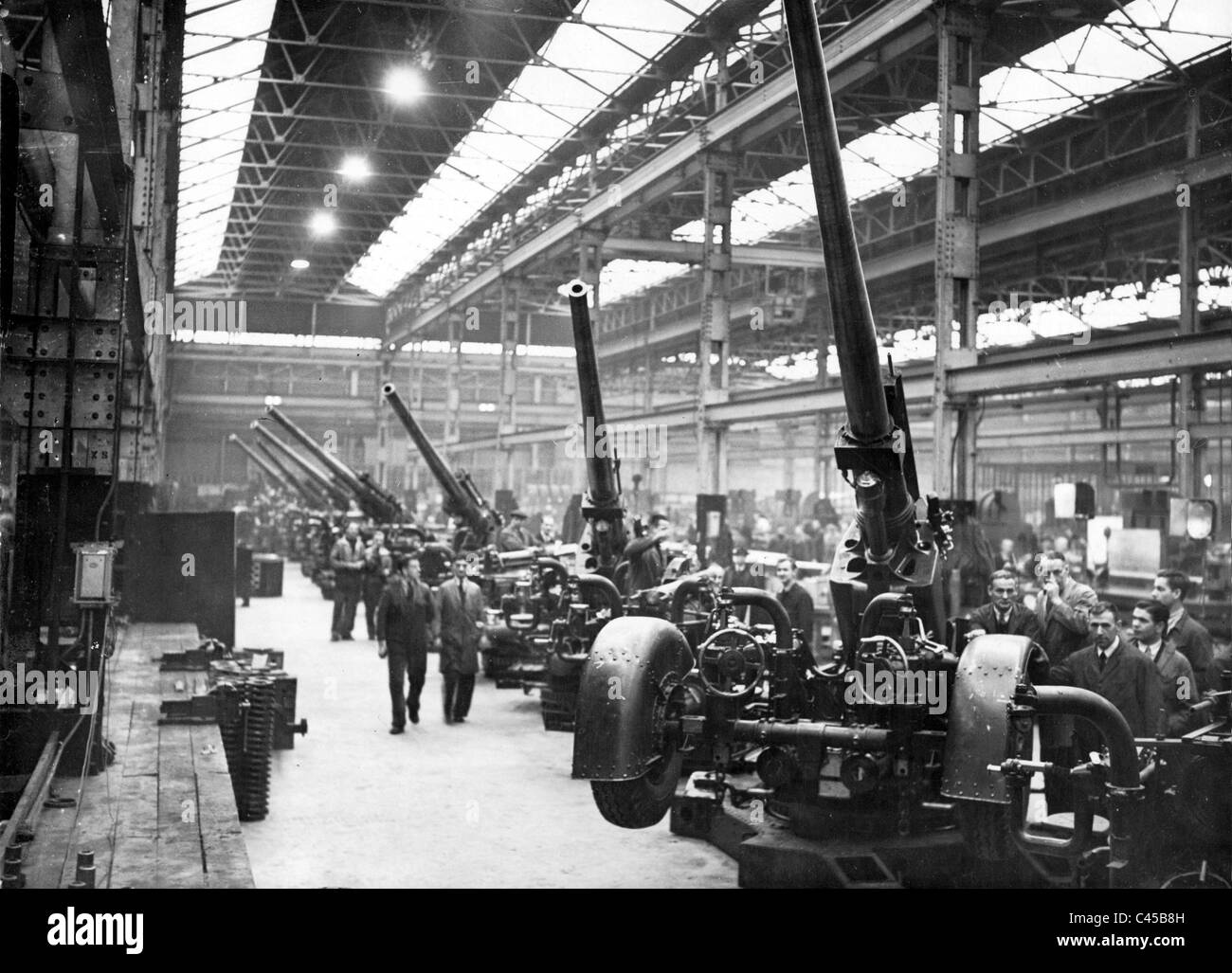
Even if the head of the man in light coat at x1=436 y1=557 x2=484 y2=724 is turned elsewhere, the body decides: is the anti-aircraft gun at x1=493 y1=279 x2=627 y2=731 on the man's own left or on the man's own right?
on the man's own left

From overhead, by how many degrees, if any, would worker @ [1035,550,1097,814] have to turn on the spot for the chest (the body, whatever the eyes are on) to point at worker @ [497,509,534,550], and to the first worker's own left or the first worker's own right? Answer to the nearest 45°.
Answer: approximately 90° to the first worker's own right

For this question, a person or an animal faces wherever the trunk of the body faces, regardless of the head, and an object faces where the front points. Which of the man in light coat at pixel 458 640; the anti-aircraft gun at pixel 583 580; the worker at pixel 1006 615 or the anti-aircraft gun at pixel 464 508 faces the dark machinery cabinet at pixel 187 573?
the anti-aircraft gun at pixel 464 508

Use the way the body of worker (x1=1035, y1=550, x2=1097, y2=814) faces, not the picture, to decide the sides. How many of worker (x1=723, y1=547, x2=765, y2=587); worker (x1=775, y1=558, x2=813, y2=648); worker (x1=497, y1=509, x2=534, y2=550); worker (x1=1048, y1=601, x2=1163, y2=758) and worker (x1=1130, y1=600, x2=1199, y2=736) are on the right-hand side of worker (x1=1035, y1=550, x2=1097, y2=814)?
3

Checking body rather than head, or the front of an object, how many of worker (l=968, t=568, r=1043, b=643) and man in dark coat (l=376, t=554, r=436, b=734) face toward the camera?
2

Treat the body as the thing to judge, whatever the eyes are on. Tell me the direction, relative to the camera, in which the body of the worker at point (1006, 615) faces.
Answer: toward the camera

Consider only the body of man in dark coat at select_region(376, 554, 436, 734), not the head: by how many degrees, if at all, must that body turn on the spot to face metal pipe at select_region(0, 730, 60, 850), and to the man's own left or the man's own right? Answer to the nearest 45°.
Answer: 0° — they already face it

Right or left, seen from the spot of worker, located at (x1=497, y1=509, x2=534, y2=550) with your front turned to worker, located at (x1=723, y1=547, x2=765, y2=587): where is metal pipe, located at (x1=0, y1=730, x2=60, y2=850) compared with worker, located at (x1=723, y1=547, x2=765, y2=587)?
right

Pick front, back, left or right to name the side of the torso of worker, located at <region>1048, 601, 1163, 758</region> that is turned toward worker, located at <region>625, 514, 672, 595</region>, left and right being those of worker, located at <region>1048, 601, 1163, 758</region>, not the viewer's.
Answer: right

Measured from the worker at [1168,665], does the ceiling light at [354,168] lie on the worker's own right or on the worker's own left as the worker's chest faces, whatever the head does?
on the worker's own right

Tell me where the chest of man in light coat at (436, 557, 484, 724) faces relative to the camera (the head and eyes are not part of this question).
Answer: toward the camera

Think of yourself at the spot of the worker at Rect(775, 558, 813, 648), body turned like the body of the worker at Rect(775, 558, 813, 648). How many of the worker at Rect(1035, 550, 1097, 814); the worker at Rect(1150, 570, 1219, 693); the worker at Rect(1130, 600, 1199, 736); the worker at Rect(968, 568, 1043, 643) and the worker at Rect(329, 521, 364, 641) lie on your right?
1
